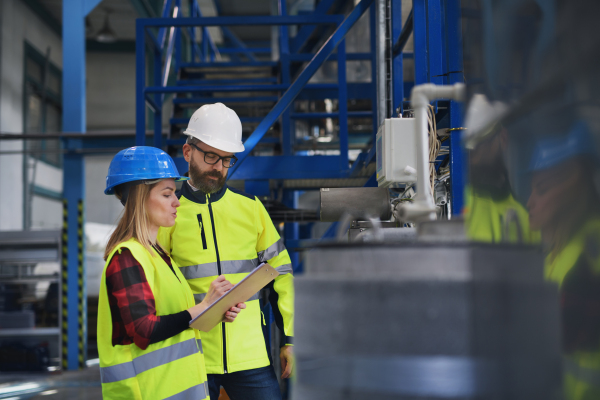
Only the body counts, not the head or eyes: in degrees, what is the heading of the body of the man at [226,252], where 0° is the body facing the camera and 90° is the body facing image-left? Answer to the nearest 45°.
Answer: approximately 0°

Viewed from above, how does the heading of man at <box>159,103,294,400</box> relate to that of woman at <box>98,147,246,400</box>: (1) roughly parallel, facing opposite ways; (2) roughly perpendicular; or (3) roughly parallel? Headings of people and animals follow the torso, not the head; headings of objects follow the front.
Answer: roughly perpendicular

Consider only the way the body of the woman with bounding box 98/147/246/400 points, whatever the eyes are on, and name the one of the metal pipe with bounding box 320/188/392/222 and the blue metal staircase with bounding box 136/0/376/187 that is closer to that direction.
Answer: the metal pipe

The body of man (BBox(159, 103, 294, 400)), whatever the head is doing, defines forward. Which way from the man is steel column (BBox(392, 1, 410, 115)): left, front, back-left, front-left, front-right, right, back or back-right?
back-left

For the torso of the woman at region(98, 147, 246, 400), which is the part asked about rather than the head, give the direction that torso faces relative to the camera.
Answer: to the viewer's right

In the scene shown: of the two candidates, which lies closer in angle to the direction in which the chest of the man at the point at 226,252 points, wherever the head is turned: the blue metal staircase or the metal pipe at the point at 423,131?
the metal pipe

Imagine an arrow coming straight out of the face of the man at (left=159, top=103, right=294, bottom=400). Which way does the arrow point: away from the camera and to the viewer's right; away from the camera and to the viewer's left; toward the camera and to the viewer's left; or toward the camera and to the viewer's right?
toward the camera and to the viewer's left

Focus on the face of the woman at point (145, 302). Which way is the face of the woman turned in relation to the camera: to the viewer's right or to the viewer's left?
to the viewer's right
